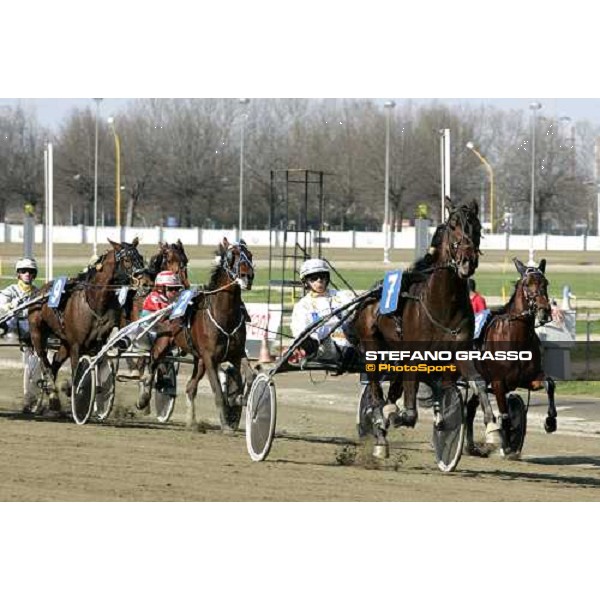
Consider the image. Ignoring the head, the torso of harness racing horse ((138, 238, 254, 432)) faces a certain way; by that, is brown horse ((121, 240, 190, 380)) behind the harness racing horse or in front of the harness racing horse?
behind

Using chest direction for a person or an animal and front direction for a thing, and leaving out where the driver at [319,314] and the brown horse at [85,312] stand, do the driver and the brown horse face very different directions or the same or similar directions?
same or similar directions

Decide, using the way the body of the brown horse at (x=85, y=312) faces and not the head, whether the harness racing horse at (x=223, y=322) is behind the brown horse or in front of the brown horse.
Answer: in front

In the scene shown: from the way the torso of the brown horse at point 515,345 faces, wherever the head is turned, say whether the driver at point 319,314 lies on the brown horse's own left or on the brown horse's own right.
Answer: on the brown horse's own right

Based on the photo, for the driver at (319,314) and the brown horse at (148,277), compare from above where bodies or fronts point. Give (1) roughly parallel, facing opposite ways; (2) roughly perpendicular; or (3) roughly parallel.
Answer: roughly parallel

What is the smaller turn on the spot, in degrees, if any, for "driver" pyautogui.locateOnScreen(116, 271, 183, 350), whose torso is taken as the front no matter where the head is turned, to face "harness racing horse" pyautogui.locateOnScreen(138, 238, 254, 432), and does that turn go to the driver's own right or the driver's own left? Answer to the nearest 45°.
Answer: approximately 45° to the driver's own right

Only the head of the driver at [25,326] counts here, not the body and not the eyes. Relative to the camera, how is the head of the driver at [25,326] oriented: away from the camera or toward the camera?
toward the camera

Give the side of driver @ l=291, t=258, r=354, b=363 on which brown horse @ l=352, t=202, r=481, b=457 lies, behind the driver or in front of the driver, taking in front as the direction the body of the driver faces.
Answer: in front

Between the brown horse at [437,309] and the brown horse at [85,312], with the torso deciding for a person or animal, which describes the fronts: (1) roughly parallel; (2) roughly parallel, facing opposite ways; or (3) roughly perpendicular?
roughly parallel

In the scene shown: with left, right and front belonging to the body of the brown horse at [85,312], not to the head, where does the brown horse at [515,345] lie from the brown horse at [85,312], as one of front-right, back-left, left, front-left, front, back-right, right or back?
front

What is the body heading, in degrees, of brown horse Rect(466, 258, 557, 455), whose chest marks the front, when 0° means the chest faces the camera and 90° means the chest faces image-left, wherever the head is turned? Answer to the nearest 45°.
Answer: approximately 315°
